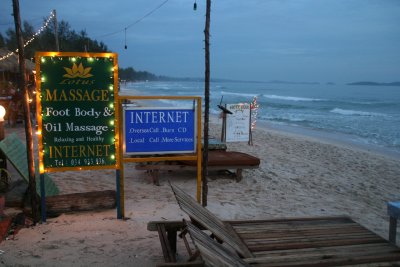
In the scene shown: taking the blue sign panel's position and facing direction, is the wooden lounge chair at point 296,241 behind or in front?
in front

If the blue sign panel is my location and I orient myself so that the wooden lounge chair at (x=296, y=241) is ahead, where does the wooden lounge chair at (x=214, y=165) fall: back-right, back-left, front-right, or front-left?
back-left

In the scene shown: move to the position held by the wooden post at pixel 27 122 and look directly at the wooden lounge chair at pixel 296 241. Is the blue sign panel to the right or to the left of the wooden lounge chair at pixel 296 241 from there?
left

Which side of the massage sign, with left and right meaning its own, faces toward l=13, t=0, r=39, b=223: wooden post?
right

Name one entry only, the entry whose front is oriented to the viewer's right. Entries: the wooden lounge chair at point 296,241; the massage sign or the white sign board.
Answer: the wooden lounge chair

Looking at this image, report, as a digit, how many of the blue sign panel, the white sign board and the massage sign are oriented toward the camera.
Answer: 3

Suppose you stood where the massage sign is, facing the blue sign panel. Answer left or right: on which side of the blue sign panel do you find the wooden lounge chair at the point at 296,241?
right

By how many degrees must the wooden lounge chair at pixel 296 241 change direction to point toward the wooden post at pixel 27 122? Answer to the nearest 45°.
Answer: approximately 180°

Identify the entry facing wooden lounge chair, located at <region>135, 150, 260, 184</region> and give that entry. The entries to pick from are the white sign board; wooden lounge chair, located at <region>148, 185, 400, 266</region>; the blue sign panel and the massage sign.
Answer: the white sign board

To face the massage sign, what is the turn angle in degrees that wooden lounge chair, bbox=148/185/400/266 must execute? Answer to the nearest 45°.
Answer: approximately 180°

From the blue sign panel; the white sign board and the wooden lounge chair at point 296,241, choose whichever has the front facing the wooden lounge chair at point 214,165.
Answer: the white sign board

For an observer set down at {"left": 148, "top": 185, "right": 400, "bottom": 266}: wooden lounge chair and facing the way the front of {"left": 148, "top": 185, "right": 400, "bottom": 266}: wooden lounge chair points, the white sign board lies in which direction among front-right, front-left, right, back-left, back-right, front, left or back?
left

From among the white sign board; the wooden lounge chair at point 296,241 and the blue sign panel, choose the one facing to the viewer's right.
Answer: the wooden lounge chair

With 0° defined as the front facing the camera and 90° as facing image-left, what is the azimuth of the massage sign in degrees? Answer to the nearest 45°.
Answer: approximately 0°

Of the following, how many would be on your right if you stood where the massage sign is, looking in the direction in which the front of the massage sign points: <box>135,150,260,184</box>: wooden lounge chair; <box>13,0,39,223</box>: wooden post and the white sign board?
1

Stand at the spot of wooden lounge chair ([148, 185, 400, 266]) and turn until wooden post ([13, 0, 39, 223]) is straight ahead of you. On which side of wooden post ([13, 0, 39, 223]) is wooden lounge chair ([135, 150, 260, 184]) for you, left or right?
right

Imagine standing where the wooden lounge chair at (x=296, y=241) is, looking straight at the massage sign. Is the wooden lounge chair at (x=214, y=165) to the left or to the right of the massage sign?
right

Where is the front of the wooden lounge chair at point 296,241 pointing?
to the viewer's right

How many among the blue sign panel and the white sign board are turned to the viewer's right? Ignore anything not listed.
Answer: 0
